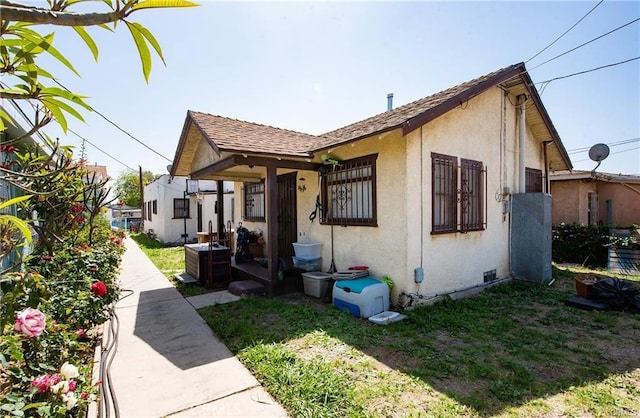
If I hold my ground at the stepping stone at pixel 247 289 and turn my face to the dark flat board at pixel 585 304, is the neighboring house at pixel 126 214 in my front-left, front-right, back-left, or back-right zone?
back-left

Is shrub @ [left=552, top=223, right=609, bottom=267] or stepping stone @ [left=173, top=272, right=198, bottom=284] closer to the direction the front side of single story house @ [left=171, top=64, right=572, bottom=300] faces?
the stepping stone

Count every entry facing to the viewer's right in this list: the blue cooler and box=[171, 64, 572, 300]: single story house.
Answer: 0

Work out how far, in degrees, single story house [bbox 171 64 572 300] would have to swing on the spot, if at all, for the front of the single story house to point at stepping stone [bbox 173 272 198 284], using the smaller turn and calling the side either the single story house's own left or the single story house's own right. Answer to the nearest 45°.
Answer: approximately 45° to the single story house's own right

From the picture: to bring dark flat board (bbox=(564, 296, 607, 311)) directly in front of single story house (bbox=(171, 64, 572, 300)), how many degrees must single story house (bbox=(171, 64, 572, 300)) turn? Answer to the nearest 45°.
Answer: approximately 135° to its left

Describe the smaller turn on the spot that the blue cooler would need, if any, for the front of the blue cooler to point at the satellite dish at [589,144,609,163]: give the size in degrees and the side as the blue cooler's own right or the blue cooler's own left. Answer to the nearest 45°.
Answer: approximately 180°

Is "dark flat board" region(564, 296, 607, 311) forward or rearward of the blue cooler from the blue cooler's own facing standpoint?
rearward

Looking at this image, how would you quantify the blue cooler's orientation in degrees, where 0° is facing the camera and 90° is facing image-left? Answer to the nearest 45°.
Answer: approximately 45°

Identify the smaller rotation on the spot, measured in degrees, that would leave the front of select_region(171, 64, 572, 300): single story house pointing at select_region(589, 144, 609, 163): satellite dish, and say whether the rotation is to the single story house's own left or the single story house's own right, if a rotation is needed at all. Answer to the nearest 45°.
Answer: approximately 180°

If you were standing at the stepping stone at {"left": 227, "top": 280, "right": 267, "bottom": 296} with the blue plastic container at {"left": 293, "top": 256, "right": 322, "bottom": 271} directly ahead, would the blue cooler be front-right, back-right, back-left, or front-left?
front-right

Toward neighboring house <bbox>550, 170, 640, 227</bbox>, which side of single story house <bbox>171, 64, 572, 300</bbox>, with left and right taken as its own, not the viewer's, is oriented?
back

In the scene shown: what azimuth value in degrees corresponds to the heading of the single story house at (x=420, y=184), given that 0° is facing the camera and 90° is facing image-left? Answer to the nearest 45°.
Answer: approximately 45°

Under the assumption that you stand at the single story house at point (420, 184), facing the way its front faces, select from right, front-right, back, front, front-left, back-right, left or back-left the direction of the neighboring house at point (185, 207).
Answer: right
